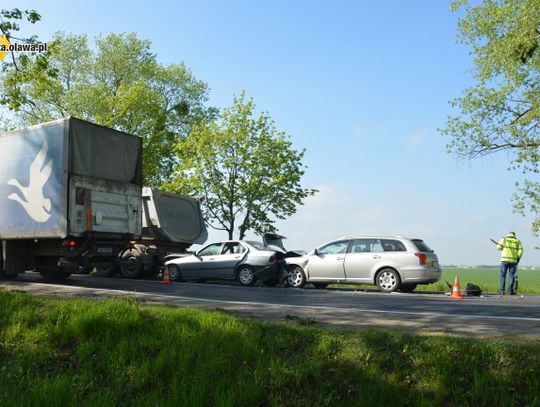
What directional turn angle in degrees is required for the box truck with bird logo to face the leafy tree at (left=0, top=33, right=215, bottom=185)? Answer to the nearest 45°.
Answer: approximately 45° to its right

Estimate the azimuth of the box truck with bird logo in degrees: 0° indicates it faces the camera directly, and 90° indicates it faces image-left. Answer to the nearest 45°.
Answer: approximately 135°
